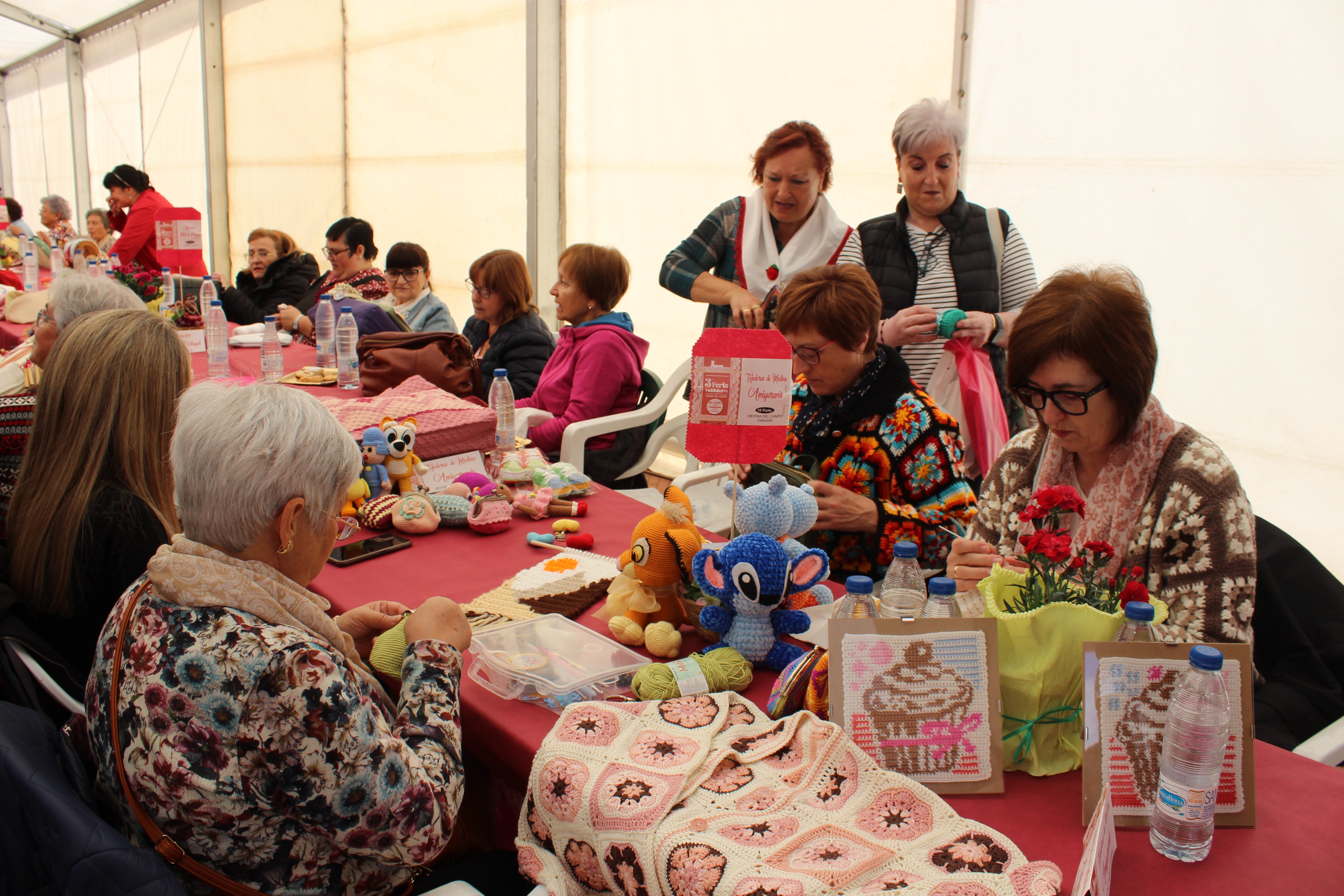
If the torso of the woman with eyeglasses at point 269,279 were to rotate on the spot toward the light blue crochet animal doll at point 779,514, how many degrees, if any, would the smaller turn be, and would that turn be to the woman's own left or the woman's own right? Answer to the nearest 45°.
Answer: approximately 45° to the woman's own left

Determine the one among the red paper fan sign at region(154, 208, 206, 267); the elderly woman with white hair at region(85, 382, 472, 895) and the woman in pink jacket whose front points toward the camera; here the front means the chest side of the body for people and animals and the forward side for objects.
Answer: the red paper fan sign

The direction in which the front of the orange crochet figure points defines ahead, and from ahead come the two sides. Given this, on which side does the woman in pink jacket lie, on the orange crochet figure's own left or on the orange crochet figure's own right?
on the orange crochet figure's own right

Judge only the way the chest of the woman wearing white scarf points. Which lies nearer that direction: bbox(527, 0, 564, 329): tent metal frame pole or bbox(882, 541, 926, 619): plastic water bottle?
the plastic water bottle

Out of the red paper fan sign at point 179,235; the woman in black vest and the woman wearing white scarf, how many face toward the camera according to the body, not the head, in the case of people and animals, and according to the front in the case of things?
3

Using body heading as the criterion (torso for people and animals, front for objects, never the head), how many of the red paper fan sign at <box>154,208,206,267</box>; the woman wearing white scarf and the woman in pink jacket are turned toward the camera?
2

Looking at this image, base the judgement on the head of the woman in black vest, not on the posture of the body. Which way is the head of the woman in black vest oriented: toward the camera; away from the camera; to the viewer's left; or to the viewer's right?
toward the camera

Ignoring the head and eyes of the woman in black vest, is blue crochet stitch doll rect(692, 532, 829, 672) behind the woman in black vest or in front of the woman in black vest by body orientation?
in front

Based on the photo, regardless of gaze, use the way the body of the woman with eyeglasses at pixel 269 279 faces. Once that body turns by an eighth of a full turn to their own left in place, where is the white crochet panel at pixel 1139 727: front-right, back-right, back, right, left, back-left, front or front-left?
front

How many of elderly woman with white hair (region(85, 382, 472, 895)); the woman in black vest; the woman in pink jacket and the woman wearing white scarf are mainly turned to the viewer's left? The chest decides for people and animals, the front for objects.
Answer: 1

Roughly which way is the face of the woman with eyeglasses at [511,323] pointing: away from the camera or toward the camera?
toward the camera

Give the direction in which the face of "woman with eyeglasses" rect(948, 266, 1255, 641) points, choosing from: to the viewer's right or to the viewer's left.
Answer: to the viewer's left

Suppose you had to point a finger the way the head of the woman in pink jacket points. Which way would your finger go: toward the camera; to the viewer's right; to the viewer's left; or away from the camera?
to the viewer's left

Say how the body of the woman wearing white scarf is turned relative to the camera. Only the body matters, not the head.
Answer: toward the camera

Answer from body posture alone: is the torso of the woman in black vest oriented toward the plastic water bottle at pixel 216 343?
no

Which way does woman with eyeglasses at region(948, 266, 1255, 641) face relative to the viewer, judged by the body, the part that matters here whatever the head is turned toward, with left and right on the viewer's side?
facing the viewer and to the left of the viewer
